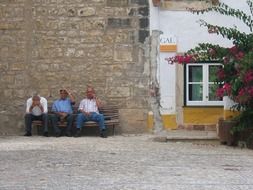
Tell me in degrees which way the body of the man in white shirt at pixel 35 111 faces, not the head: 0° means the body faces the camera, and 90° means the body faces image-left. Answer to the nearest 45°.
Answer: approximately 0°

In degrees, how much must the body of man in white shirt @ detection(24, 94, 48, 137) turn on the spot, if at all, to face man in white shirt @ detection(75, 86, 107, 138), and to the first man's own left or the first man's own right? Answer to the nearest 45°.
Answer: approximately 90° to the first man's own left

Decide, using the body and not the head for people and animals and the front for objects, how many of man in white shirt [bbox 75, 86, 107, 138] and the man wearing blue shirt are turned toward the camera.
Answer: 2

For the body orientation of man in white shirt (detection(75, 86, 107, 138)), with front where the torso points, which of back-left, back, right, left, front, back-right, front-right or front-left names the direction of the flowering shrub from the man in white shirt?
front-left

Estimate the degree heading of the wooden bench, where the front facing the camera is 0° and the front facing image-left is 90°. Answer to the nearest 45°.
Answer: approximately 0°

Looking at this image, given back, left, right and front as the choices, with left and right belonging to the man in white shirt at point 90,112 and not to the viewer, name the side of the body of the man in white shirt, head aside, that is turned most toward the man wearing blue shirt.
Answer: right
